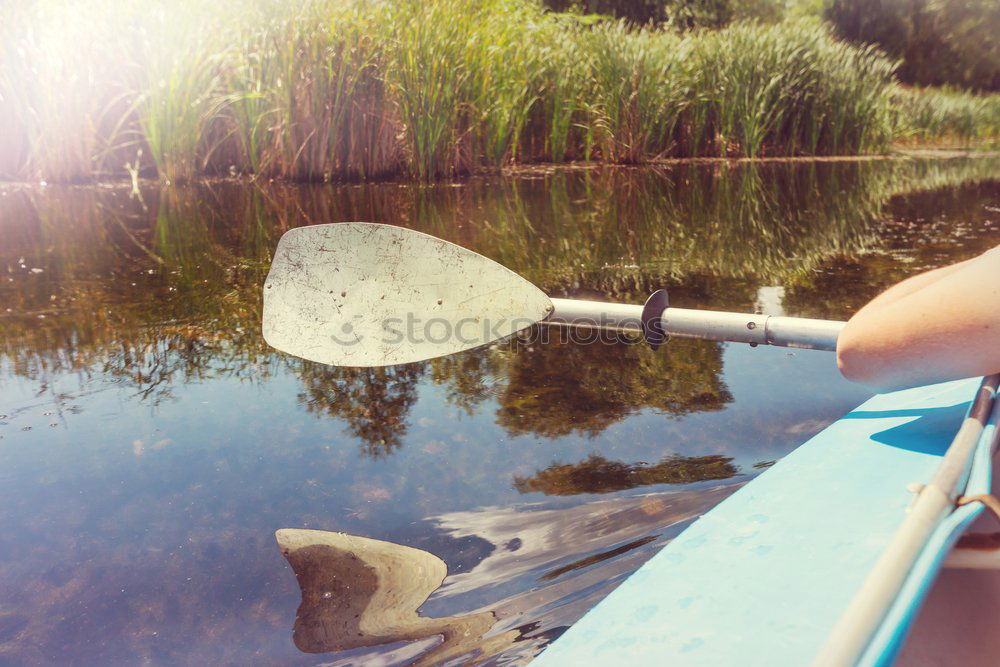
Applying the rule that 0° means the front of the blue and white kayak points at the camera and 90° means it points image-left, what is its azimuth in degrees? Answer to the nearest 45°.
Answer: approximately 225°

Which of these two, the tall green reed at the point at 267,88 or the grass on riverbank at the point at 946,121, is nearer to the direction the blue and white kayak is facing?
the grass on riverbank

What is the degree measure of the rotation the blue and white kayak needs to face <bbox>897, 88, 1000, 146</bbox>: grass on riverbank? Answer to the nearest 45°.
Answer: approximately 45° to its left

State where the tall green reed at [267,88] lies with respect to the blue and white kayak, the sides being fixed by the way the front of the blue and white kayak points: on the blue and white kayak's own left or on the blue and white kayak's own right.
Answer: on the blue and white kayak's own left
